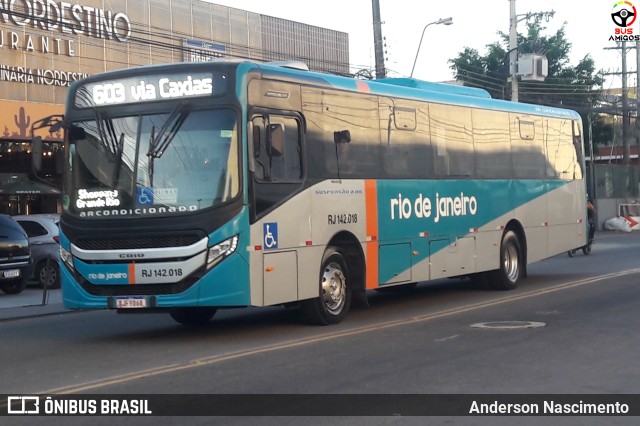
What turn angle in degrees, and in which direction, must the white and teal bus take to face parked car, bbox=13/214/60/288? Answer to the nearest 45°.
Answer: approximately 90° to its right

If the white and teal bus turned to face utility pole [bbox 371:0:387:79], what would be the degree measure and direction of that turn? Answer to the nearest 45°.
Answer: approximately 135° to its right

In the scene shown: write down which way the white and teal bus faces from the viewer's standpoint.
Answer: facing the viewer and to the left of the viewer

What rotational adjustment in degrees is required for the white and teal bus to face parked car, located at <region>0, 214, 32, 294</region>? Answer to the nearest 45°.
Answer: approximately 90° to its right

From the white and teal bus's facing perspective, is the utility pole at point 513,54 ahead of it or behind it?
behind
